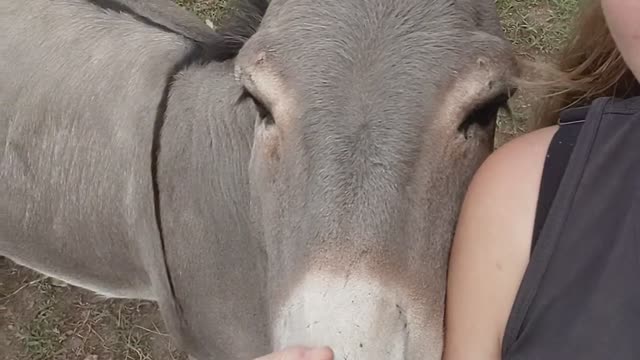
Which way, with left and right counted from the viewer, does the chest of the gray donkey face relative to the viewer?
facing the viewer and to the right of the viewer
